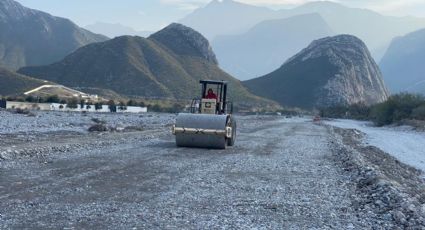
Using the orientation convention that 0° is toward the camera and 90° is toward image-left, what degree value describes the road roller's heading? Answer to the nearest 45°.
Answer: approximately 0°
